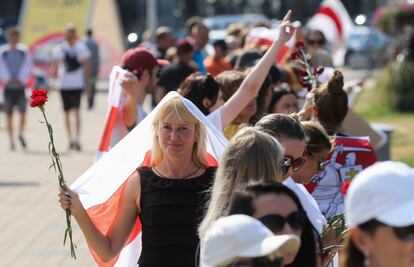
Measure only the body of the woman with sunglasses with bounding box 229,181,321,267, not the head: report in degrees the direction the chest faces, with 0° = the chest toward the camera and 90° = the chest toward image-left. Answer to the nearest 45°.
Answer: approximately 315°

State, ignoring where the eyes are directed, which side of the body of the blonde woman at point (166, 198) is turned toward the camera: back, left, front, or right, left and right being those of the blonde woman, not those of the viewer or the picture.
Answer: front

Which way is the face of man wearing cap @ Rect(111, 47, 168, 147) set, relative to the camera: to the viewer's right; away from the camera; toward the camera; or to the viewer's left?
to the viewer's right

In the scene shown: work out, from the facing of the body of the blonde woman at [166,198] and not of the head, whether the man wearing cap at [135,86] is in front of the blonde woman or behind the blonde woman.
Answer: behind

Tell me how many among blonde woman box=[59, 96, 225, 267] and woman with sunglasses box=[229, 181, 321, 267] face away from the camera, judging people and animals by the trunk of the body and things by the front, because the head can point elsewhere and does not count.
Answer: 0

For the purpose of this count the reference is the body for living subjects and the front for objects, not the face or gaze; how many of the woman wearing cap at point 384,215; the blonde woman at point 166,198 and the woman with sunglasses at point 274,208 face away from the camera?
0

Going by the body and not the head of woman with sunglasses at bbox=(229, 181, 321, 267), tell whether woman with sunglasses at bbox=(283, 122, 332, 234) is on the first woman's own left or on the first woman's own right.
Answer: on the first woman's own left
